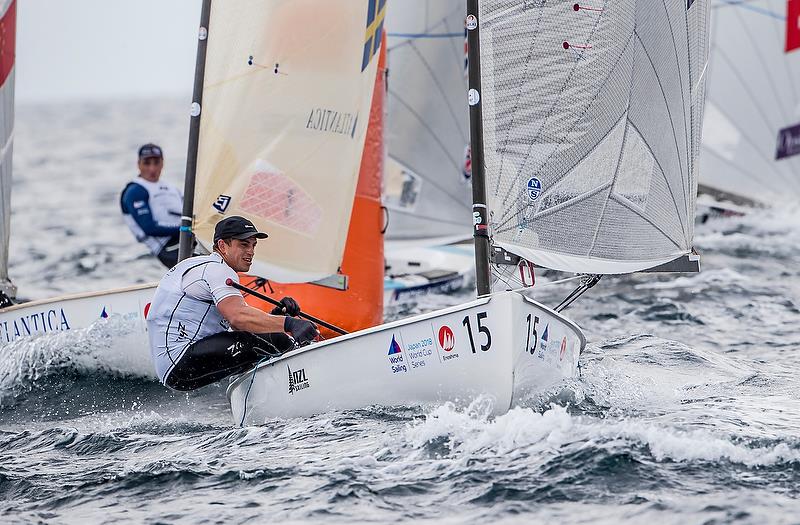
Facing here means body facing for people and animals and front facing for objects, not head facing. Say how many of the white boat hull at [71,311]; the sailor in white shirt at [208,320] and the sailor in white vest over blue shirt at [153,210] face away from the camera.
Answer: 0

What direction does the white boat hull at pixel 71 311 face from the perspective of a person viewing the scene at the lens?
facing the viewer and to the right of the viewer

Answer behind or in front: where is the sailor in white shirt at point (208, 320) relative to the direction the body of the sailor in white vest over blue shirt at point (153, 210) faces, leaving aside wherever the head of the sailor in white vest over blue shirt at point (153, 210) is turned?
in front

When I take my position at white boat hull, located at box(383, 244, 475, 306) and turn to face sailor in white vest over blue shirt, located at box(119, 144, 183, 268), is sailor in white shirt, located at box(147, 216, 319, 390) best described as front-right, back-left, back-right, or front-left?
front-left

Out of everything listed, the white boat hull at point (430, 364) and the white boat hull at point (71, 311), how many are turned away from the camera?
0

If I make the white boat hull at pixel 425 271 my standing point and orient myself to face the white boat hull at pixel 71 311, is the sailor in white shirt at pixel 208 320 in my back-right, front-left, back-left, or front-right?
front-left
